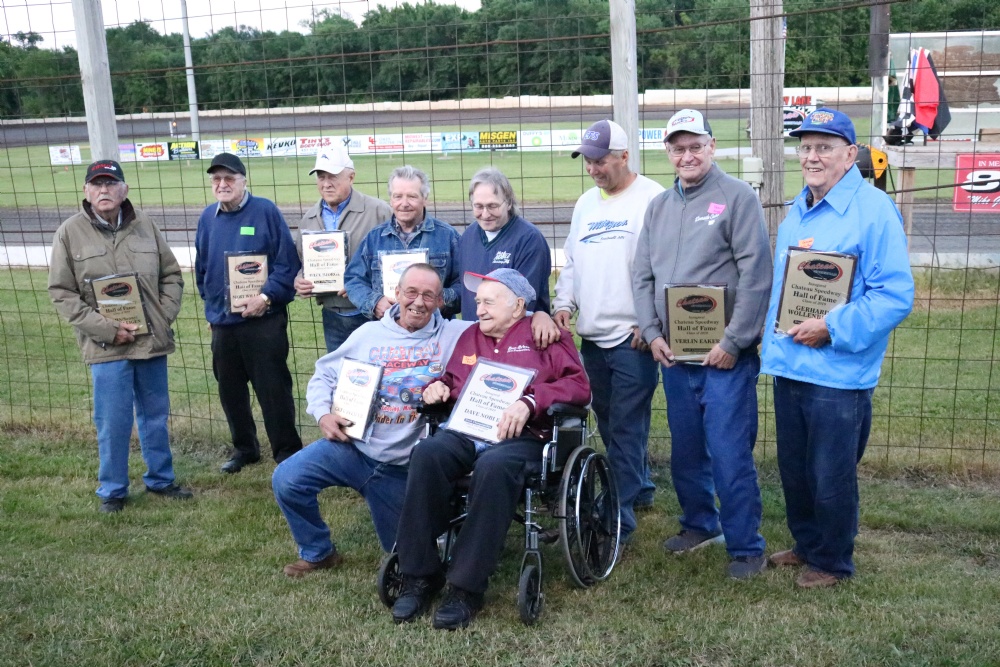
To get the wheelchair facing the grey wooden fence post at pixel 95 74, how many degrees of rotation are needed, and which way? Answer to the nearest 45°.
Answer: approximately 90° to its right

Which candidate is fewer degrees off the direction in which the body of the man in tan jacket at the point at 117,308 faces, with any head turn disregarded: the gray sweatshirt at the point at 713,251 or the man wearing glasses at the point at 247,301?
the gray sweatshirt

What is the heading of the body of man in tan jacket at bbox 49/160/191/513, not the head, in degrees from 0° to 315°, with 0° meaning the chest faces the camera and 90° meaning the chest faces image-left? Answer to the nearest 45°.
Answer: approximately 0°

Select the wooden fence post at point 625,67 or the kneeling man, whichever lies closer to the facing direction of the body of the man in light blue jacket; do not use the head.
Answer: the kneeling man

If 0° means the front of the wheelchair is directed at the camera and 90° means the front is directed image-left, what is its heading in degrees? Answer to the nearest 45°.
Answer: approximately 45°

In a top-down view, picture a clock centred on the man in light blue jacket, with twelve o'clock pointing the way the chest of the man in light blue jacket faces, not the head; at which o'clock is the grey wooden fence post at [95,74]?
The grey wooden fence post is roughly at 2 o'clock from the man in light blue jacket.

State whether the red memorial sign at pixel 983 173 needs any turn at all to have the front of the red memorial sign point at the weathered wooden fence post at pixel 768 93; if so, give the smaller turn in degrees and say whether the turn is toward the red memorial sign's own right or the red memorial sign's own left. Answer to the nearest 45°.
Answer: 0° — it already faces it

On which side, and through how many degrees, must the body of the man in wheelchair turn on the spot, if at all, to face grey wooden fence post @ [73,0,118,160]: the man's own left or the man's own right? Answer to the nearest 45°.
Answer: approximately 90° to the man's own right
